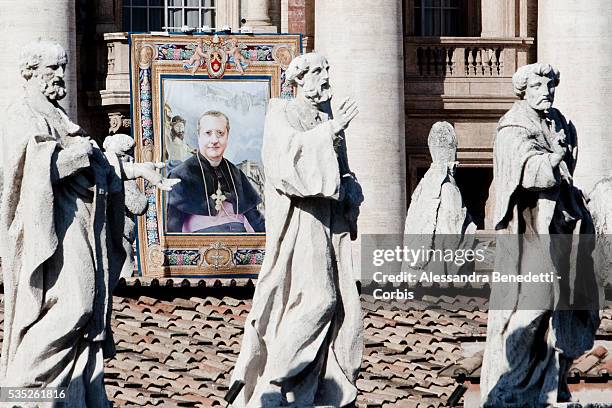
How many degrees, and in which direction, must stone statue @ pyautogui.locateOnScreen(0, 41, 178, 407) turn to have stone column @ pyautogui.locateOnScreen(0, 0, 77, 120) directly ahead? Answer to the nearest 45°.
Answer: approximately 135° to its left

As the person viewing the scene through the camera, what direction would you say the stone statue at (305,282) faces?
facing the viewer and to the right of the viewer

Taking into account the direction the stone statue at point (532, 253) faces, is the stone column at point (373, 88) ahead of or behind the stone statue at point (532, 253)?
behind

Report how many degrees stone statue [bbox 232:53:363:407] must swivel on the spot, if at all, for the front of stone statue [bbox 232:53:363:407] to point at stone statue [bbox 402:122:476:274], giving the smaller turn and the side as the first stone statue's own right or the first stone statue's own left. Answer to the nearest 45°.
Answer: approximately 135° to the first stone statue's own left

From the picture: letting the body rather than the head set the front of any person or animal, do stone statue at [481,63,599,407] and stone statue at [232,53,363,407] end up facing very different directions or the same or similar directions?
same or similar directions

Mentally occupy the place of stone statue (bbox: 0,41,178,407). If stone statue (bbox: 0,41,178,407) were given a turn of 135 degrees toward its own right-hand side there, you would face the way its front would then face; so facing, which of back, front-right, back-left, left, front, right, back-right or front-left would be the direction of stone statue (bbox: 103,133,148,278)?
right

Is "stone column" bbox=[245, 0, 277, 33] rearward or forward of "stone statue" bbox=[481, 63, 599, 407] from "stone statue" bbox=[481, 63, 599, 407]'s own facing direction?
rearward

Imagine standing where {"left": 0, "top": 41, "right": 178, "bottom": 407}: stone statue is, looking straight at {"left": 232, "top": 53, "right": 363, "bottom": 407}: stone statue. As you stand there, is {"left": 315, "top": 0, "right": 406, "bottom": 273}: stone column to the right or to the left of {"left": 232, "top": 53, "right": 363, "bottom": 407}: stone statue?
left

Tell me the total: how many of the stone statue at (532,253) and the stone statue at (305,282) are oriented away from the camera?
0

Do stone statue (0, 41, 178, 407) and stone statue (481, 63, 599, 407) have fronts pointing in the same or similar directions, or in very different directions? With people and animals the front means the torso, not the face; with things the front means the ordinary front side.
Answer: same or similar directions

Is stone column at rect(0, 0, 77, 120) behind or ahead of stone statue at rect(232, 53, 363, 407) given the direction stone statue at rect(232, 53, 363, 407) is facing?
behind

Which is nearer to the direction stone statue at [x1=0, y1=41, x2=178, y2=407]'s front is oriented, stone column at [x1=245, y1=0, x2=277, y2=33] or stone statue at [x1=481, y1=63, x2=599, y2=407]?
the stone statue

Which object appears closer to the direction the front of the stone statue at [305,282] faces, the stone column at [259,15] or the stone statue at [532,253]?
the stone statue

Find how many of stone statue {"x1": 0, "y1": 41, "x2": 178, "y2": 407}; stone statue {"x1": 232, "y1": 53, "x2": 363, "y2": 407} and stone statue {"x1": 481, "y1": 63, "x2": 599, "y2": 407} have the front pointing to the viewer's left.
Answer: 0
